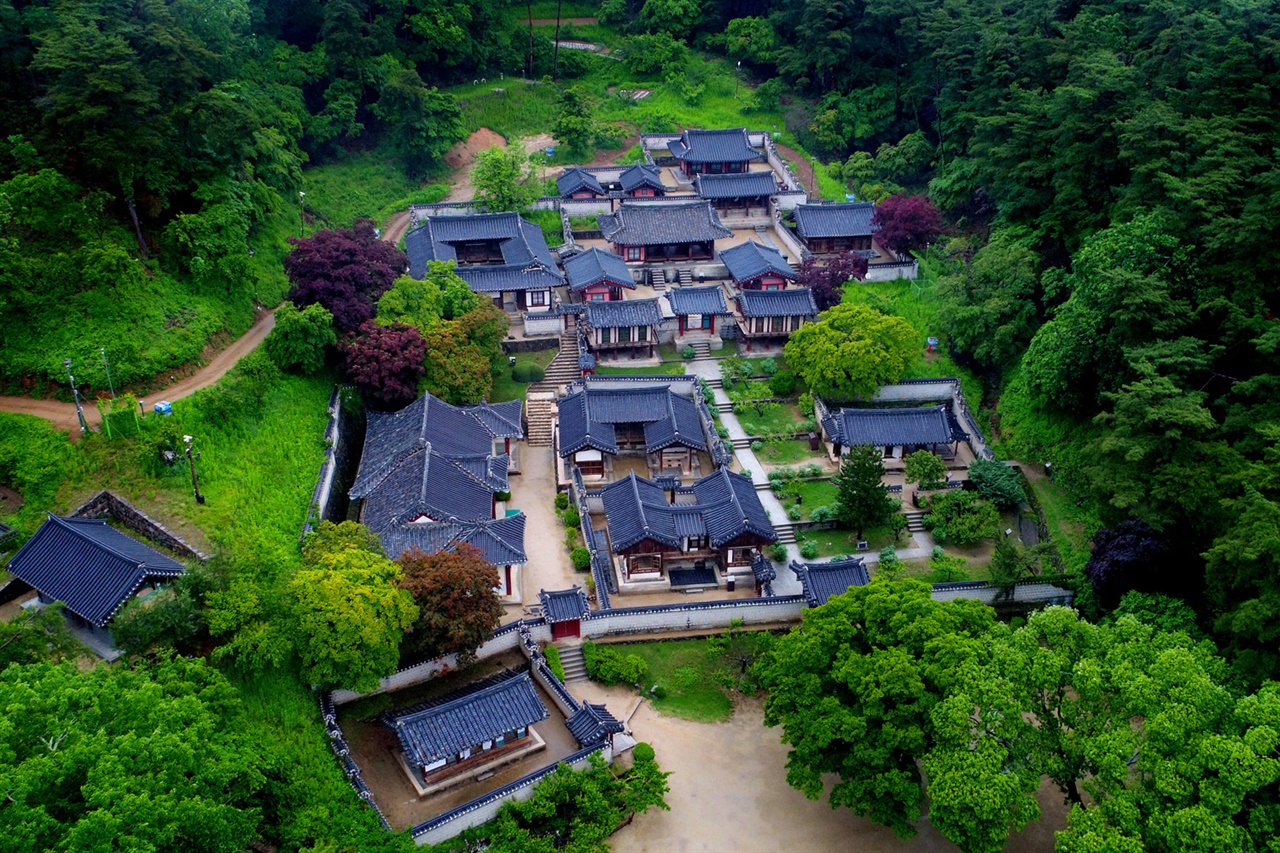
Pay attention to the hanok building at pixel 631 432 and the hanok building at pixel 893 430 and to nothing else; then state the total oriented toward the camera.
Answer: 2

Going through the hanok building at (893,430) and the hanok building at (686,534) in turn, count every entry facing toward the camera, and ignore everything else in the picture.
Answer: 2

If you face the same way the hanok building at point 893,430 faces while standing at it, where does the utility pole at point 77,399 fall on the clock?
The utility pole is roughly at 2 o'clock from the hanok building.

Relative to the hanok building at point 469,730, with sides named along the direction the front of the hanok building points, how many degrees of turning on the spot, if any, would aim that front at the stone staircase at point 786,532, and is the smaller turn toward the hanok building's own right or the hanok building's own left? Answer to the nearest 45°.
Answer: approximately 90° to the hanok building's own left

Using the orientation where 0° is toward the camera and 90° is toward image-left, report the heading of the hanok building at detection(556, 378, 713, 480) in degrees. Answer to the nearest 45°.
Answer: approximately 0°

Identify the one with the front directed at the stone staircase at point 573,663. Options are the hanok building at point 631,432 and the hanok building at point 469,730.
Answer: the hanok building at point 631,432

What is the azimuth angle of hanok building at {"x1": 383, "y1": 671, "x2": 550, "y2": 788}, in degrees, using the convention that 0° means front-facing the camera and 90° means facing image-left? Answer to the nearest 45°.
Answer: approximately 315°
